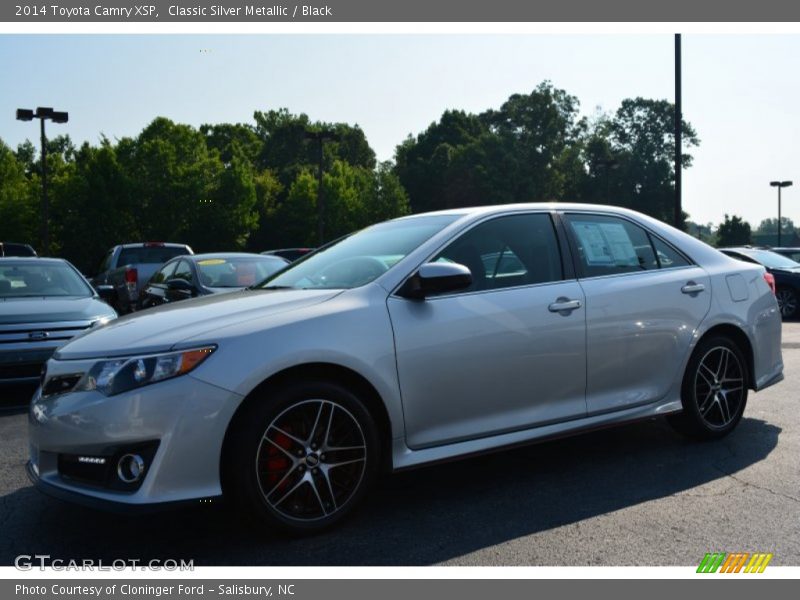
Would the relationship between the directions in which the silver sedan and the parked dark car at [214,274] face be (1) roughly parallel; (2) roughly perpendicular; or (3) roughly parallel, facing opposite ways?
roughly perpendicular

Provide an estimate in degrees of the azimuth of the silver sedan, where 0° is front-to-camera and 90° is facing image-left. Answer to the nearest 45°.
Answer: approximately 45°

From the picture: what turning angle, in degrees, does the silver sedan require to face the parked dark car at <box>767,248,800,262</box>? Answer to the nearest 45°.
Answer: approximately 180°

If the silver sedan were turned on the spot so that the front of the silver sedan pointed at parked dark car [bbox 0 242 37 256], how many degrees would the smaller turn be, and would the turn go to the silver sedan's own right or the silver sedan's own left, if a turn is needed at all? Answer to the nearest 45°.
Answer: approximately 90° to the silver sedan's own right

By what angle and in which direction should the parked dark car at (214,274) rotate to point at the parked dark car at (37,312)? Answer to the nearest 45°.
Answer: approximately 90° to its right

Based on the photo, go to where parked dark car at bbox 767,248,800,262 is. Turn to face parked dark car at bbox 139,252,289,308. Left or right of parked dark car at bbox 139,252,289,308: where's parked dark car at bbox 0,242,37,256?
right
